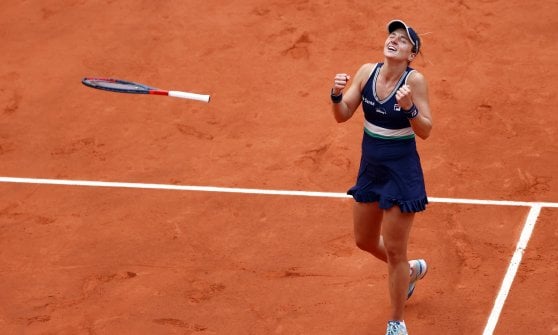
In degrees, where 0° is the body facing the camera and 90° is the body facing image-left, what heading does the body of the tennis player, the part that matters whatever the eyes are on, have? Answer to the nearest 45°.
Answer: approximately 45°
